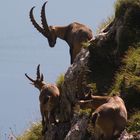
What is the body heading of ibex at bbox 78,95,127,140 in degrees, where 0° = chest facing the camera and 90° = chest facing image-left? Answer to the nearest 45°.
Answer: approximately 135°

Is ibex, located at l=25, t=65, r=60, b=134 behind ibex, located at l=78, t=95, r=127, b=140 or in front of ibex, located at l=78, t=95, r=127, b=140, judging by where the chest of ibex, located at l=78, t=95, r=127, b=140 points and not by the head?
in front
